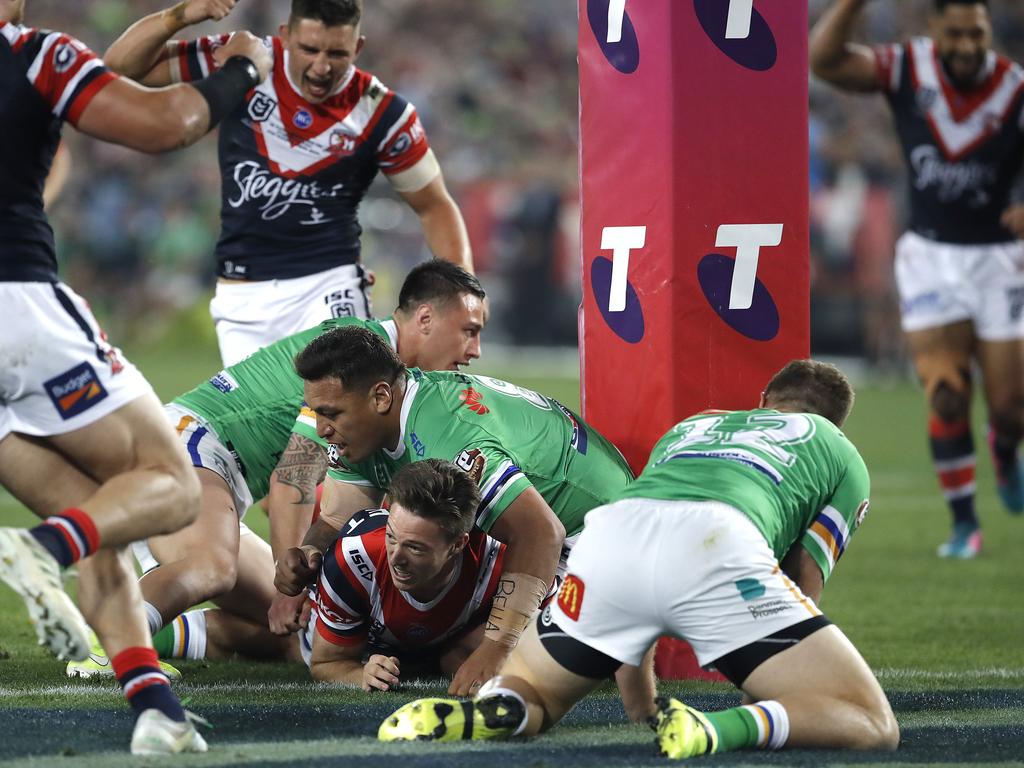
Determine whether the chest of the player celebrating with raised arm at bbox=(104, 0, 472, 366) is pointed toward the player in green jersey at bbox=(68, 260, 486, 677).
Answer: yes

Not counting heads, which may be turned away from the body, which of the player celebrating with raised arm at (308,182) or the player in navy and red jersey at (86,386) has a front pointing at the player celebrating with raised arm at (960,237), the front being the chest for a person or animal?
the player in navy and red jersey

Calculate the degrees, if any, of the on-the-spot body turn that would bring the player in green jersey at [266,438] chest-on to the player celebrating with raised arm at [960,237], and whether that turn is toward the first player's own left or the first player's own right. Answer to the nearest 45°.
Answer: approximately 45° to the first player's own left

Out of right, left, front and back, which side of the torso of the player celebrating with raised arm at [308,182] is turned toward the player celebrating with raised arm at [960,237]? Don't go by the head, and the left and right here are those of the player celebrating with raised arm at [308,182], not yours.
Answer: left

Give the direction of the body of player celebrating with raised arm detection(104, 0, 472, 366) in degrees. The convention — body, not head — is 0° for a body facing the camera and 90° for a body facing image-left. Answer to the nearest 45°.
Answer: approximately 0°

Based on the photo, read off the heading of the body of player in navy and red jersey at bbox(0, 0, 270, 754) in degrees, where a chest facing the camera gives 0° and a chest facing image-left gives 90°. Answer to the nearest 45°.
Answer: approximately 225°

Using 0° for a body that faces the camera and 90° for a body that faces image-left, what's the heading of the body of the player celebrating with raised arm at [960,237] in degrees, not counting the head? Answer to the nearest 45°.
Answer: approximately 0°

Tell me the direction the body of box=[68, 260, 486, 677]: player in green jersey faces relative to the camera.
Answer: to the viewer's right

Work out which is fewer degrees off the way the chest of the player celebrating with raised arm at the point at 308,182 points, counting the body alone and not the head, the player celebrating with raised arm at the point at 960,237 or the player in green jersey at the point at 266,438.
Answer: the player in green jersey

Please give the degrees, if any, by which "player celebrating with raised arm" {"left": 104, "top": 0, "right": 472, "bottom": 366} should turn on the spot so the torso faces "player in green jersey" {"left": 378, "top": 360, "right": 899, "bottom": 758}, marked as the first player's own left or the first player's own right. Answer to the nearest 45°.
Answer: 0° — they already face them
